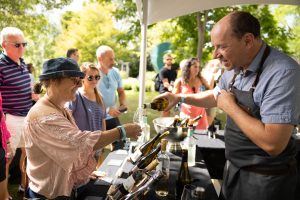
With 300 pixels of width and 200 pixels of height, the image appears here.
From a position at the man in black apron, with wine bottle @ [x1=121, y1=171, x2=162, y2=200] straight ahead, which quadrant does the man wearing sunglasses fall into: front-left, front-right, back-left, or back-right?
front-right

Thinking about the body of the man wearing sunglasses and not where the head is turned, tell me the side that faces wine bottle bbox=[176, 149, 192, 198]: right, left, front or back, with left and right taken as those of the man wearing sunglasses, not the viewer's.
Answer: front

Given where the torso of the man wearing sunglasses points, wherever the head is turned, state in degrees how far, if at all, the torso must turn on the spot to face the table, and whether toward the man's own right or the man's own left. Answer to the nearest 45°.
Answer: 0° — they already face it

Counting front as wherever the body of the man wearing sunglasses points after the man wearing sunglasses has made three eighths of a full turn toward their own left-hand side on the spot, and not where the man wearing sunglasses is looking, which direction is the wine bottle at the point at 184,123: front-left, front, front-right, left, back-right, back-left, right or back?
back-right

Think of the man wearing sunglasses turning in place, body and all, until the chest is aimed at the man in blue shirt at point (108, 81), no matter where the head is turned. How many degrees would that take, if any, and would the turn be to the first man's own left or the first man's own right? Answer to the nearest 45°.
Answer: approximately 45° to the first man's own left

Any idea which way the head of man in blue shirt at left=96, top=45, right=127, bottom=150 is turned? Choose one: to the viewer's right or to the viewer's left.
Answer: to the viewer's right

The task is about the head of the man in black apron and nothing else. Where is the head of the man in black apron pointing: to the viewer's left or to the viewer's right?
to the viewer's left

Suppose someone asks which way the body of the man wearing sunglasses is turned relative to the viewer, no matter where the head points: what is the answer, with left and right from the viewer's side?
facing the viewer and to the right of the viewer

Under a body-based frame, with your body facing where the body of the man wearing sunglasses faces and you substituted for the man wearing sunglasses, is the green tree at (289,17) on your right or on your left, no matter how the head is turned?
on your left

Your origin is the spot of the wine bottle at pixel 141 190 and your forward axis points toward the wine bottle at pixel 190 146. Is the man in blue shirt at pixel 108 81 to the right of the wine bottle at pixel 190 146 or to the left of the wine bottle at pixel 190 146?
left
